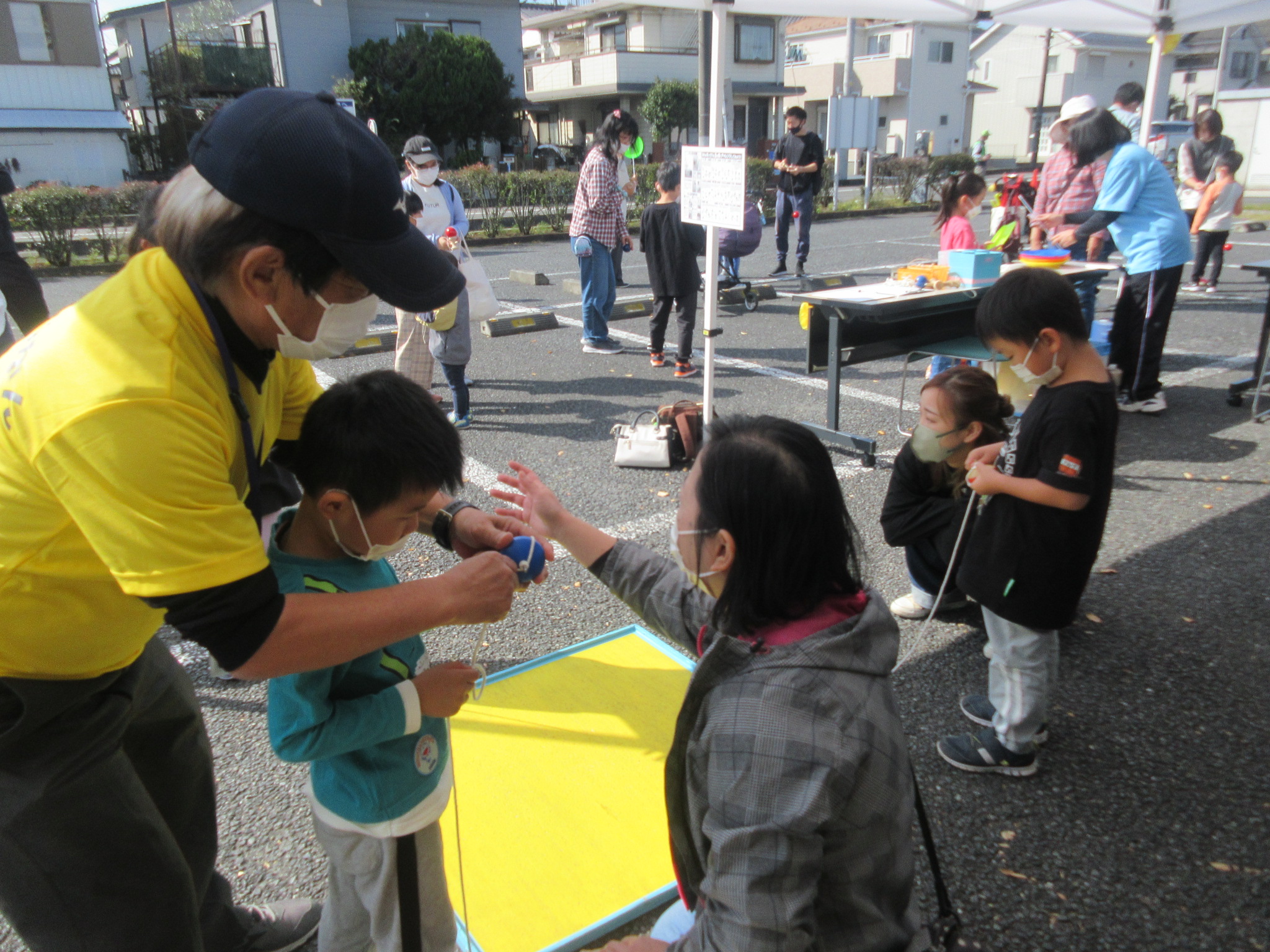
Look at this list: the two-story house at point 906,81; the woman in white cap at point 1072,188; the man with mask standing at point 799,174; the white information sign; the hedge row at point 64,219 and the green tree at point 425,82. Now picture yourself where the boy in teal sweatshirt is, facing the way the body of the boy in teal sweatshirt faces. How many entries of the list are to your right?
0

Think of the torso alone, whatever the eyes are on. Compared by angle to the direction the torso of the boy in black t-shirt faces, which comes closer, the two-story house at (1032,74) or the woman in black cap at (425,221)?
the woman in black cap

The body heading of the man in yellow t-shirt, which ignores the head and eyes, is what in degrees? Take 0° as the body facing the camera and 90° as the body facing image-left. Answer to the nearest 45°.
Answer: approximately 270°

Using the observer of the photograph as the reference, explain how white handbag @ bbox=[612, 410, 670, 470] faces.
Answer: facing the viewer

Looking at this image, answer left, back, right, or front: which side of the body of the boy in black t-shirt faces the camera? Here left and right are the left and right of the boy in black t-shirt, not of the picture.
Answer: left

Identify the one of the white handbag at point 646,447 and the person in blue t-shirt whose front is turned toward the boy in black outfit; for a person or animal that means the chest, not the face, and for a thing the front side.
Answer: the person in blue t-shirt

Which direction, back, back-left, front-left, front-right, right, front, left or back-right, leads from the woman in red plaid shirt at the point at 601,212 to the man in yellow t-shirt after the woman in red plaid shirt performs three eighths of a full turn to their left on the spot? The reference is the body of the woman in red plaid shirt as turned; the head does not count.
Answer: back-left

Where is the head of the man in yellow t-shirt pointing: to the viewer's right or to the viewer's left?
to the viewer's right

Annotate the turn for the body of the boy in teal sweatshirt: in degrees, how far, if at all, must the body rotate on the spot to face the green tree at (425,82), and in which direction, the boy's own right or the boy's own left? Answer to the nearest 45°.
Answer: approximately 90° to the boy's own left

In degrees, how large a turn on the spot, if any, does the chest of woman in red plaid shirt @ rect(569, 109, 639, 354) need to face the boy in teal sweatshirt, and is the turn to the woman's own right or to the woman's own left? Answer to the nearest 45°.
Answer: approximately 90° to the woman's own right

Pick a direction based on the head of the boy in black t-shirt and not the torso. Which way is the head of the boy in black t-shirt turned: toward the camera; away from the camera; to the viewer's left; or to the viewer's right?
to the viewer's left

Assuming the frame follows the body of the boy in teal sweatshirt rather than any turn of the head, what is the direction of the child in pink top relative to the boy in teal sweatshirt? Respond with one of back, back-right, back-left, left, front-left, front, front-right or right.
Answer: front-left

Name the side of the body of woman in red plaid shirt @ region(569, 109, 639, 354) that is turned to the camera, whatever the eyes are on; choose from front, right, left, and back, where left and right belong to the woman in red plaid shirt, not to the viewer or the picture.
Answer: right

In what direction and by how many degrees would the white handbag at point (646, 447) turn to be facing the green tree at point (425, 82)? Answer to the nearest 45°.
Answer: approximately 180°

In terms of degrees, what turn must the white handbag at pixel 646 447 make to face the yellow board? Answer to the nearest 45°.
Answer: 0° — it already faces it

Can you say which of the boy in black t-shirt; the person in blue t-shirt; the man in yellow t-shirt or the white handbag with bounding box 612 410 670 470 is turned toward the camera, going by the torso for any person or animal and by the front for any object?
the white handbag

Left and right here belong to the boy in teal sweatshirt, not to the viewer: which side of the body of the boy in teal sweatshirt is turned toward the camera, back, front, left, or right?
right

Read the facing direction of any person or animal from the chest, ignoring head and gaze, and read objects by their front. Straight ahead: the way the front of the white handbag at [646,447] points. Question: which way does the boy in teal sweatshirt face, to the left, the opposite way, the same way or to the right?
to the left
